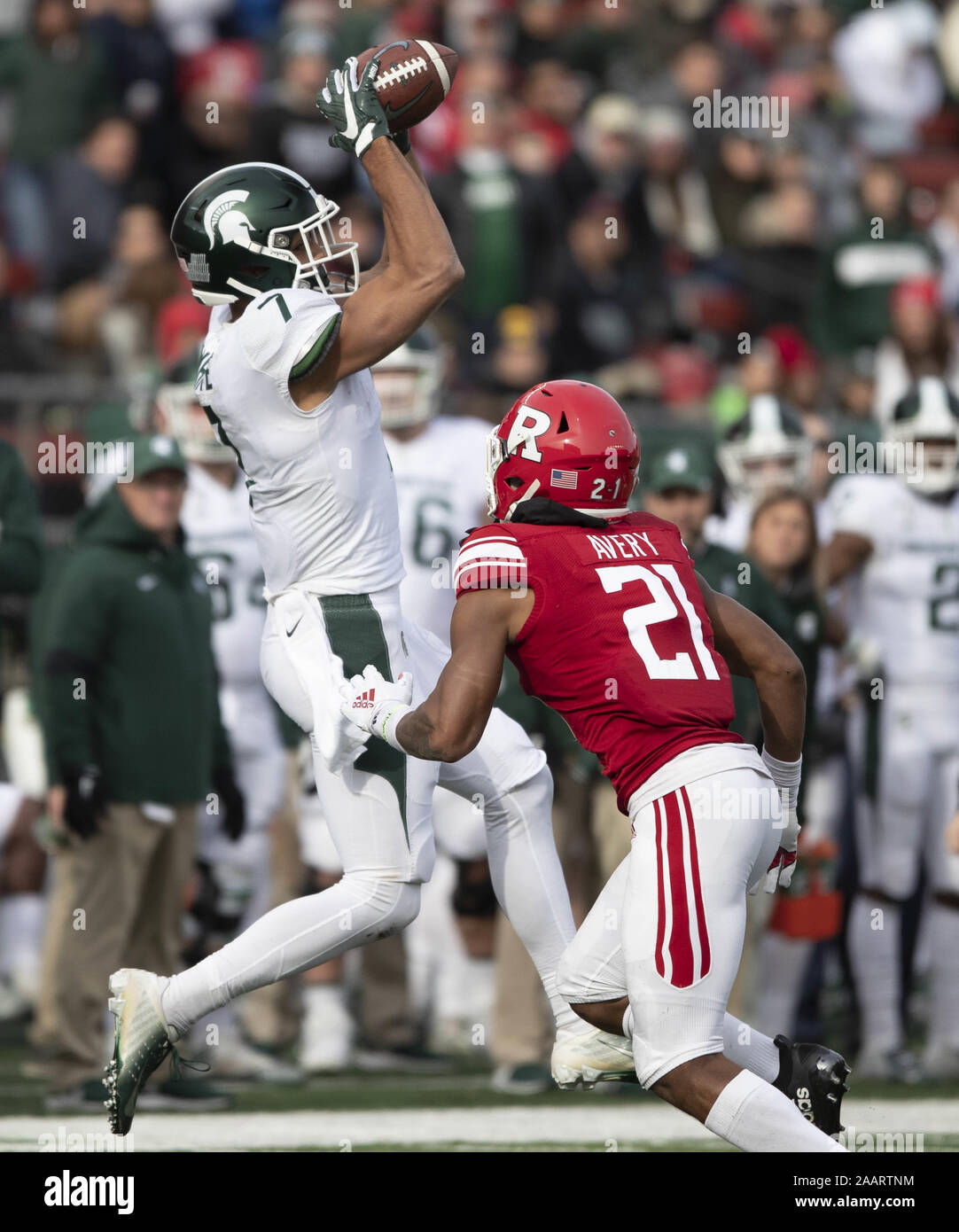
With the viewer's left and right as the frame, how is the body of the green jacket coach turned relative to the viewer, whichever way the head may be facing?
facing the viewer and to the right of the viewer

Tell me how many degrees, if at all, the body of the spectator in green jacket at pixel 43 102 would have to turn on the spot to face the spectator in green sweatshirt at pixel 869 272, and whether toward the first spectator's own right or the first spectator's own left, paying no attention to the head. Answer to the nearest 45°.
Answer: approximately 90° to the first spectator's own left

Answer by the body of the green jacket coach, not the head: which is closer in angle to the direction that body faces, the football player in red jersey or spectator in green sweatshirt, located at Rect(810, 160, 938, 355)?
the football player in red jersey

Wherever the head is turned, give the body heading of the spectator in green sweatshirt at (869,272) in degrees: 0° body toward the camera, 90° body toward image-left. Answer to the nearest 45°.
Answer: approximately 0°

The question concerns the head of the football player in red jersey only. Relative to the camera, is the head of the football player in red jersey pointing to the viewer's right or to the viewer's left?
to the viewer's left

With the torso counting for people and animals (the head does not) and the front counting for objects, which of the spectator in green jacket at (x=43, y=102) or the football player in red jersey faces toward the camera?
the spectator in green jacket

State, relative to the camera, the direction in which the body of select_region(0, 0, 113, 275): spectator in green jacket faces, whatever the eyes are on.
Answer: toward the camera

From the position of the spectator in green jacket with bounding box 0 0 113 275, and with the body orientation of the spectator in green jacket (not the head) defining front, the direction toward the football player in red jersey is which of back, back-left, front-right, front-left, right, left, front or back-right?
front

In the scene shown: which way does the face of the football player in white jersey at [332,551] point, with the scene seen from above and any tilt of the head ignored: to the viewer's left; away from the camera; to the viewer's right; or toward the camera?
to the viewer's right

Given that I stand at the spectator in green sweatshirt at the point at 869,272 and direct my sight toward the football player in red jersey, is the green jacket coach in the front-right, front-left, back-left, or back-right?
front-right

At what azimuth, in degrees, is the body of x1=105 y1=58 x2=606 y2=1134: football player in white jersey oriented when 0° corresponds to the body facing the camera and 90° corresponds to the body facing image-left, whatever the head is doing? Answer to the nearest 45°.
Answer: approximately 270°

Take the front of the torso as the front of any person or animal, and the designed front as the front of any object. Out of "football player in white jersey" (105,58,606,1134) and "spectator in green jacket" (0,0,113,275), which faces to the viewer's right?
the football player in white jersey

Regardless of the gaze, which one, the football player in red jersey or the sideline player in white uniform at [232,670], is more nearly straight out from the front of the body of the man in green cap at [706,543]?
the football player in red jersey

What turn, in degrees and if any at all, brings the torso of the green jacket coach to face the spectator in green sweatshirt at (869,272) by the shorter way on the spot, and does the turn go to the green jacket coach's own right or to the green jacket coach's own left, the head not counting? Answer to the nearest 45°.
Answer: approximately 90° to the green jacket coach's own left

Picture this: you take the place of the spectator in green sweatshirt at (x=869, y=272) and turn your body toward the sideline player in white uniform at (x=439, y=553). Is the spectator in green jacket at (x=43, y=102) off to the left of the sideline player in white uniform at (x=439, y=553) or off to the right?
right

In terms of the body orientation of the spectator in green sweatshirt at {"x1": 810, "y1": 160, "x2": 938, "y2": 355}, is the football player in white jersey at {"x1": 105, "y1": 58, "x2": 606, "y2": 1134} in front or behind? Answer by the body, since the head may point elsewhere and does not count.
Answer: in front

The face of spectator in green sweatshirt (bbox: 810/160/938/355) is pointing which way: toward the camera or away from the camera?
toward the camera

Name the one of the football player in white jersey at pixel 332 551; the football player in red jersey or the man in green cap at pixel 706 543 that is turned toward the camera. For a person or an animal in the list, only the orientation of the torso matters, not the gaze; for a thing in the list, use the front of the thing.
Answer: the man in green cap

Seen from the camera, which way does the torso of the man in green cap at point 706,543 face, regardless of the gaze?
toward the camera

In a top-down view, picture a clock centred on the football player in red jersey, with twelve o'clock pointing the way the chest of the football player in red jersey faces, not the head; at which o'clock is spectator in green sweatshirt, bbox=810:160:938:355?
The spectator in green sweatshirt is roughly at 2 o'clock from the football player in red jersey.
